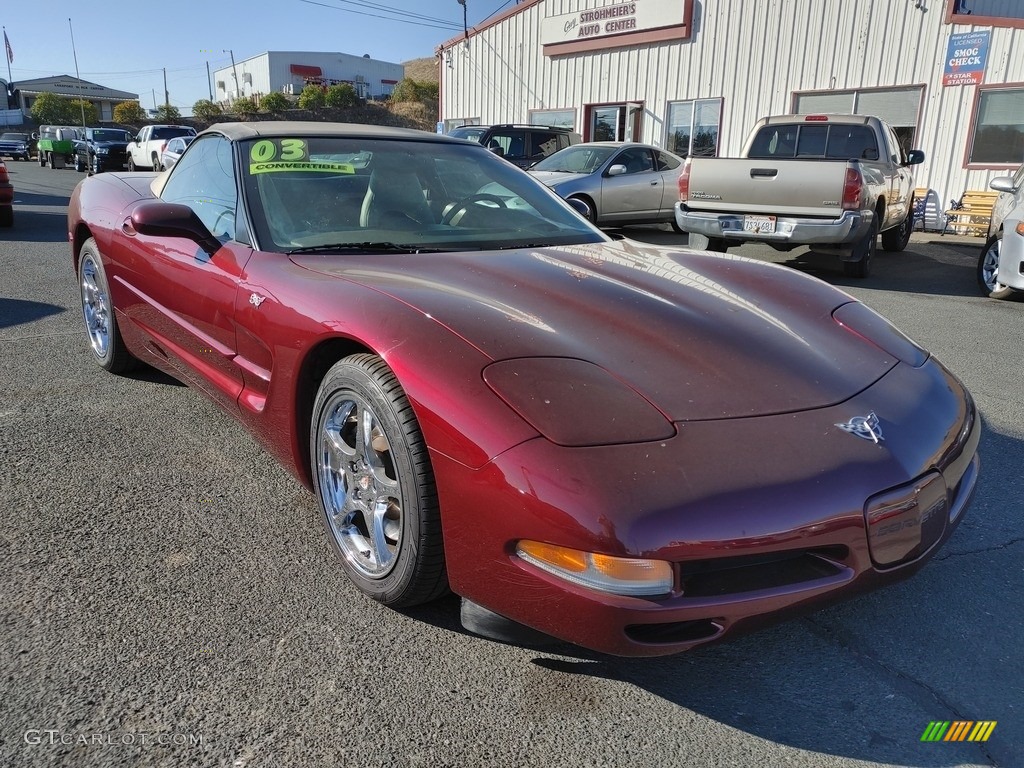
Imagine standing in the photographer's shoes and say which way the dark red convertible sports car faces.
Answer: facing the viewer and to the right of the viewer

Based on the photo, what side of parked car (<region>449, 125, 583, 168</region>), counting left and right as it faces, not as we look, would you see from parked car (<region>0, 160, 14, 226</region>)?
front

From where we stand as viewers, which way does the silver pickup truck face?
facing away from the viewer and to the right of the viewer

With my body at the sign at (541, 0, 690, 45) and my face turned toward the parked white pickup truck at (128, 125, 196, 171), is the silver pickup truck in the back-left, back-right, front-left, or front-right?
back-left

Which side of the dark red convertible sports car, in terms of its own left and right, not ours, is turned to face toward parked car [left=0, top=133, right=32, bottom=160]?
back

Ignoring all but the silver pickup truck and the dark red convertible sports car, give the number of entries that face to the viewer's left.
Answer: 0

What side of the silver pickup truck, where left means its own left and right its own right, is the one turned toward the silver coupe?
left

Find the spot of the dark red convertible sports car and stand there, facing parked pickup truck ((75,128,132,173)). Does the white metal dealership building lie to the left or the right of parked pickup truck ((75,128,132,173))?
right

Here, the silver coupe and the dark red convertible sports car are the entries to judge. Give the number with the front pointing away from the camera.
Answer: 0

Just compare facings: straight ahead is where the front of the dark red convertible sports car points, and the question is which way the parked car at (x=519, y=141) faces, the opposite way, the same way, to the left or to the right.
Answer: to the right

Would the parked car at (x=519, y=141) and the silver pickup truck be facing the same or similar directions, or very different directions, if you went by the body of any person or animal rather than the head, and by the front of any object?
very different directions

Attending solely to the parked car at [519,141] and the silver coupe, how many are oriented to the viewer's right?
0

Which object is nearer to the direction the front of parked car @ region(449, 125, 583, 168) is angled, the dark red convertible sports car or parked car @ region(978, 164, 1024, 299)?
the dark red convertible sports car
